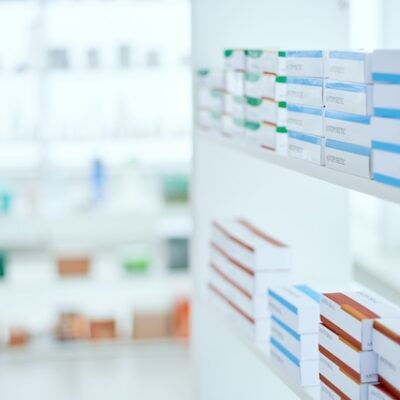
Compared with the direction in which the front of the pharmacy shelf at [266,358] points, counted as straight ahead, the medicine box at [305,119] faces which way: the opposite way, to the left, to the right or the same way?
the same way

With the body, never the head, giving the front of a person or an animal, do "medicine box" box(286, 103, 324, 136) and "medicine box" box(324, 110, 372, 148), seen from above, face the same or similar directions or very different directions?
same or similar directions

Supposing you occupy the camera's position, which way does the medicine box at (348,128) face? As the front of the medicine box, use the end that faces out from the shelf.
facing the viewer and to the left of the viewer

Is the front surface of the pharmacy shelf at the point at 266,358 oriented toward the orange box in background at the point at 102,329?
no

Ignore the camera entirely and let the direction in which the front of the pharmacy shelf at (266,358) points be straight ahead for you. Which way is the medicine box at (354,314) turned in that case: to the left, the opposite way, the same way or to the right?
the same way

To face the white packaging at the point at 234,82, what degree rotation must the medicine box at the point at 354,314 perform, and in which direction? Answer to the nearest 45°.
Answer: approximately 135° to its right

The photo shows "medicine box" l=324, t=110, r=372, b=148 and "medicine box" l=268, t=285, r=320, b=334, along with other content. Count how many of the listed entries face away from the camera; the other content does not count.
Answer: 0

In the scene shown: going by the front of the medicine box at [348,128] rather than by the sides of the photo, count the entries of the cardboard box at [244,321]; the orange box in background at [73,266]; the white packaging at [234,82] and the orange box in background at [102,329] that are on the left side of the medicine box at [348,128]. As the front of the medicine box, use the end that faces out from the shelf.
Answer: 0

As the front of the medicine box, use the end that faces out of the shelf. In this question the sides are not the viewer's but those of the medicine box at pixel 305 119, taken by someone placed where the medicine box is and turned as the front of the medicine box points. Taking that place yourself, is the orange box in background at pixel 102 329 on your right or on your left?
on your right

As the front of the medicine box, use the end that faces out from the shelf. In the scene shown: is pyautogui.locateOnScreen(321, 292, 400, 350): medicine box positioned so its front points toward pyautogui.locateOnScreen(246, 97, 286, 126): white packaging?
no

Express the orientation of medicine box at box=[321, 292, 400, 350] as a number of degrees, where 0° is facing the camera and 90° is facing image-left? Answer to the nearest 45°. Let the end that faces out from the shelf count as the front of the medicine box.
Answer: approximately 45°

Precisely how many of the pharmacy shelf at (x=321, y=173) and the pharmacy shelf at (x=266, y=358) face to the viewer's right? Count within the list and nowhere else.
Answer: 0

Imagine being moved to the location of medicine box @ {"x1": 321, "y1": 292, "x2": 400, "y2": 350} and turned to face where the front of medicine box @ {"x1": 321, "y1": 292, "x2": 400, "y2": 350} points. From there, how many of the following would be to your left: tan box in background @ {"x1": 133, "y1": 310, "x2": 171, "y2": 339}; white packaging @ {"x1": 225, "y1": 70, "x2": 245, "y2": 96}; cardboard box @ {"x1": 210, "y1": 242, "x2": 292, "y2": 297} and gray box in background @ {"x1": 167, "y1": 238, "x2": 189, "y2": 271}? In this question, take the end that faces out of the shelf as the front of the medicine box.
0
